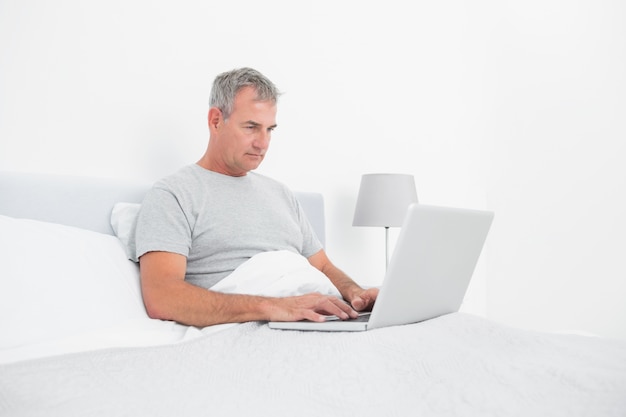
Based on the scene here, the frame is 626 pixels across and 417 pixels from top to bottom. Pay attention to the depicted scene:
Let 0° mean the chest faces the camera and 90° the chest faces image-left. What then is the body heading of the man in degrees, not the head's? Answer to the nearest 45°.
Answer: approximately 315°

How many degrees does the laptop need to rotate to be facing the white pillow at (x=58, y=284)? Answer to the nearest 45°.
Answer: approximately 45° to its left

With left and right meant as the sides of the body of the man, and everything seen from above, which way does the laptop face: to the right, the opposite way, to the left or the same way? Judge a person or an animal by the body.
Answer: the opposite way

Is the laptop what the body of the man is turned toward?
yes

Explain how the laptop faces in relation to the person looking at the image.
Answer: facing away from the viewer and to the left of the viewer

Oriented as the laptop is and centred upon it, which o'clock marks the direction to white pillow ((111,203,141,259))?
The white pillow is roughly at 11 o'clock from the laptop.
